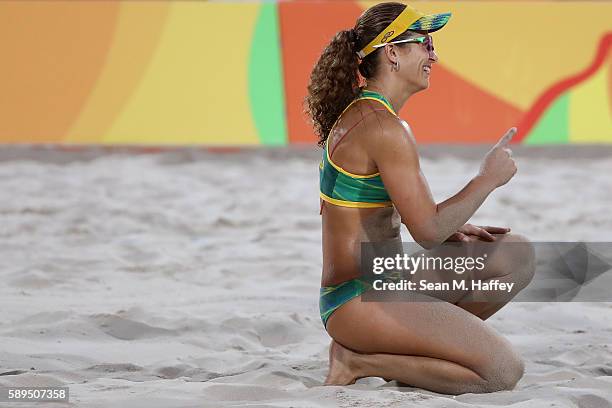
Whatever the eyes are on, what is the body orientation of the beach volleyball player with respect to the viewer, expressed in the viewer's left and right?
facing to the right of the viewer
